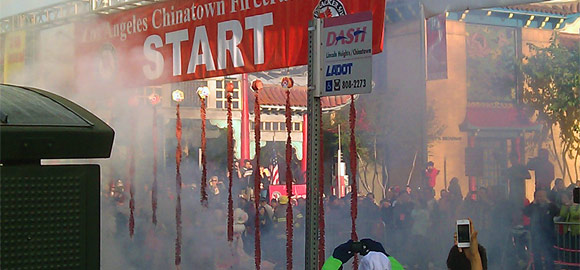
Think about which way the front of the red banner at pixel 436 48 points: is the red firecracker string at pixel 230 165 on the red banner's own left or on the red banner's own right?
on the red banner's own right

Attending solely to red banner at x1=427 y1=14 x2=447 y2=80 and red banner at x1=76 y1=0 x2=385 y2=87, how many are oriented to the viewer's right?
0

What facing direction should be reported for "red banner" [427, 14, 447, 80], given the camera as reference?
facing the viewer and to the left of the viewer

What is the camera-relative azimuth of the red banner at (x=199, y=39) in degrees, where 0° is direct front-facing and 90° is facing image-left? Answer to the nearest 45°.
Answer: approximately 45°
